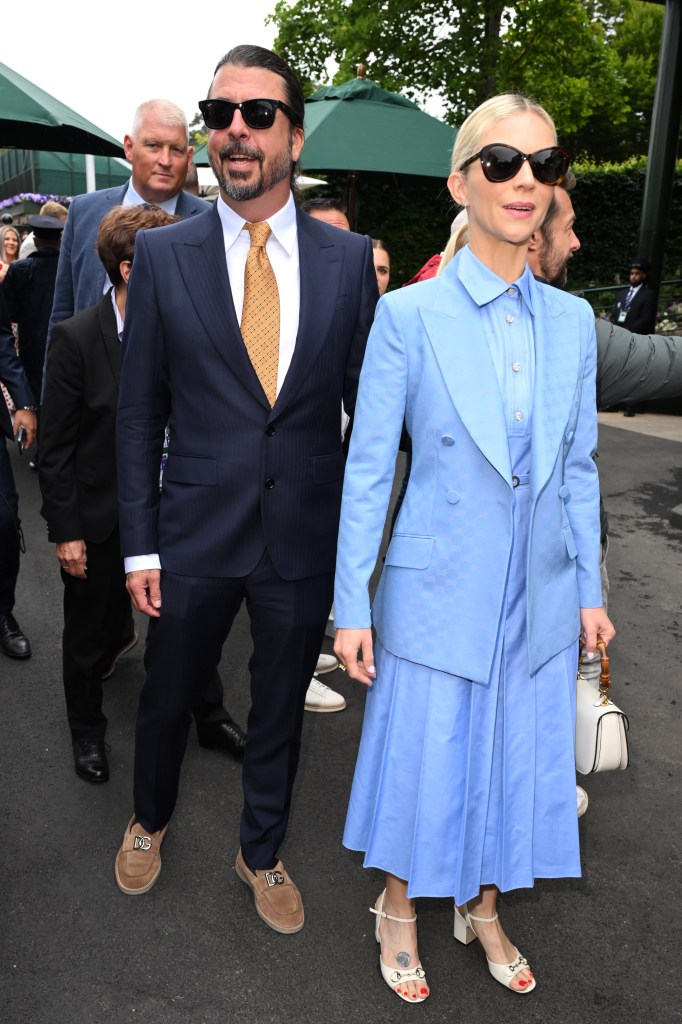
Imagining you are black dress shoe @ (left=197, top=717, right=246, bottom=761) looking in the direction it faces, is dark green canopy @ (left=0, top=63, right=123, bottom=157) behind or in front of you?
behind

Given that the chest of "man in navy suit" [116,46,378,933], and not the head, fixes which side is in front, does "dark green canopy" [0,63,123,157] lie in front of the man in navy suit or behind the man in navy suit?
behind

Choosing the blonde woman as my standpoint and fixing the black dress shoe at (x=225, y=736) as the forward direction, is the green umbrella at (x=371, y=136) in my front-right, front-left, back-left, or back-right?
front-right

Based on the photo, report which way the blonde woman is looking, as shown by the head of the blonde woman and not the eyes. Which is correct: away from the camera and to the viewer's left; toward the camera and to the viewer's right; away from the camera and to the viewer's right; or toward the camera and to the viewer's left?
toward the camera and to the viewer's right

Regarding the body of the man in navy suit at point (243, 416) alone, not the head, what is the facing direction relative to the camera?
toward the camera

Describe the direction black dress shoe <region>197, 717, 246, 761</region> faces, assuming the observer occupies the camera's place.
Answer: facing the viewer and to the right of the viewer

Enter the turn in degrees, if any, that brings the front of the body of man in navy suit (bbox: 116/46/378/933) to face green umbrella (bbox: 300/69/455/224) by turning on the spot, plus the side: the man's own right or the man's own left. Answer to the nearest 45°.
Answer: approximately 180°

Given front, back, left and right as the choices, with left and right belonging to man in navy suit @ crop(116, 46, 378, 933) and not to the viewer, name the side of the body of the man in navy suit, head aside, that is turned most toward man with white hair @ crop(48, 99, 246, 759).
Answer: back
